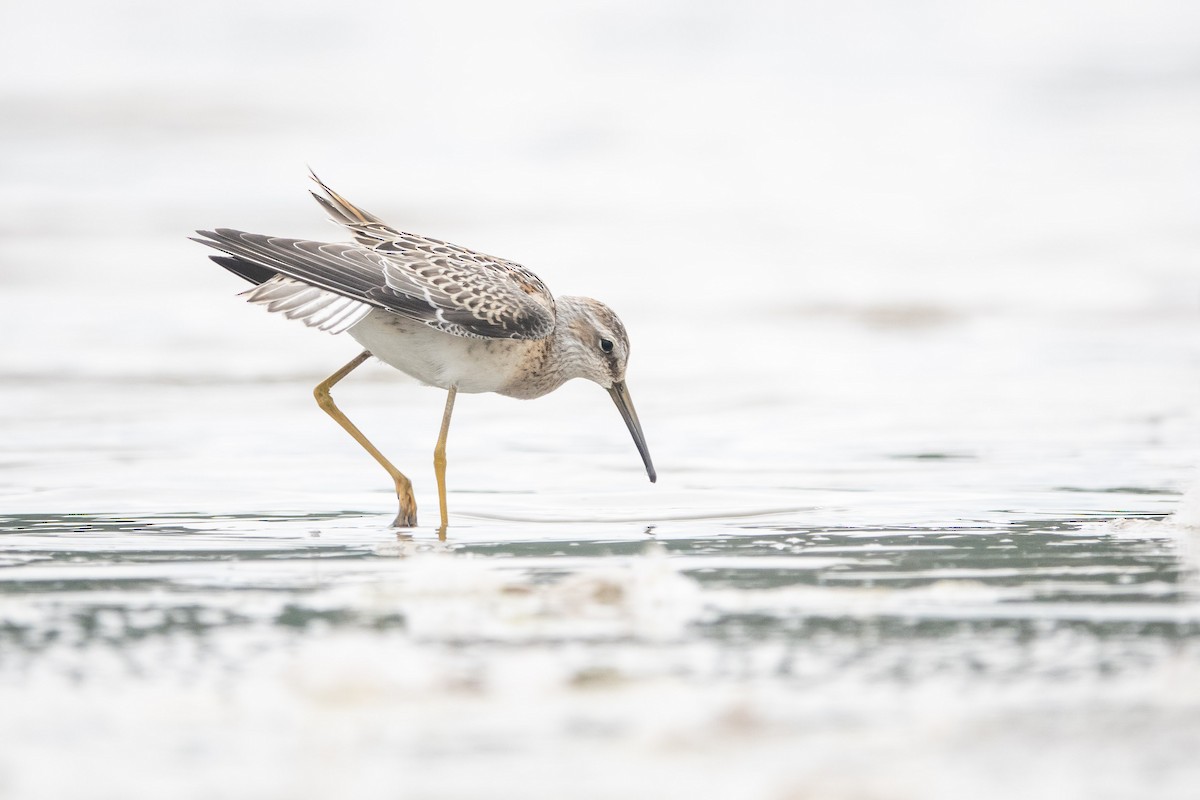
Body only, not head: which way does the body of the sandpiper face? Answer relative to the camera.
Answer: to the viewer's right
